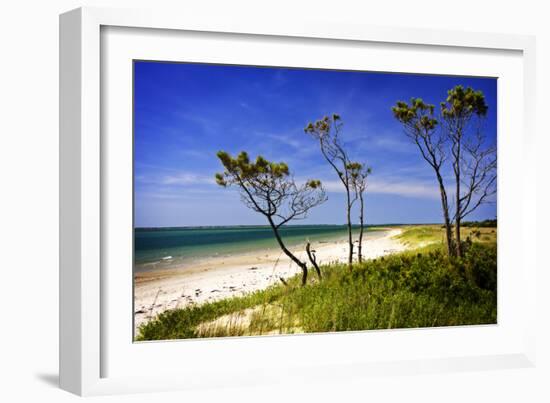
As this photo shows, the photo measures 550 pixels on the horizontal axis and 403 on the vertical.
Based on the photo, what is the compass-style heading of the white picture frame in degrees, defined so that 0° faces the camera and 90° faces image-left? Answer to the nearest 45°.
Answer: approximately 315°
